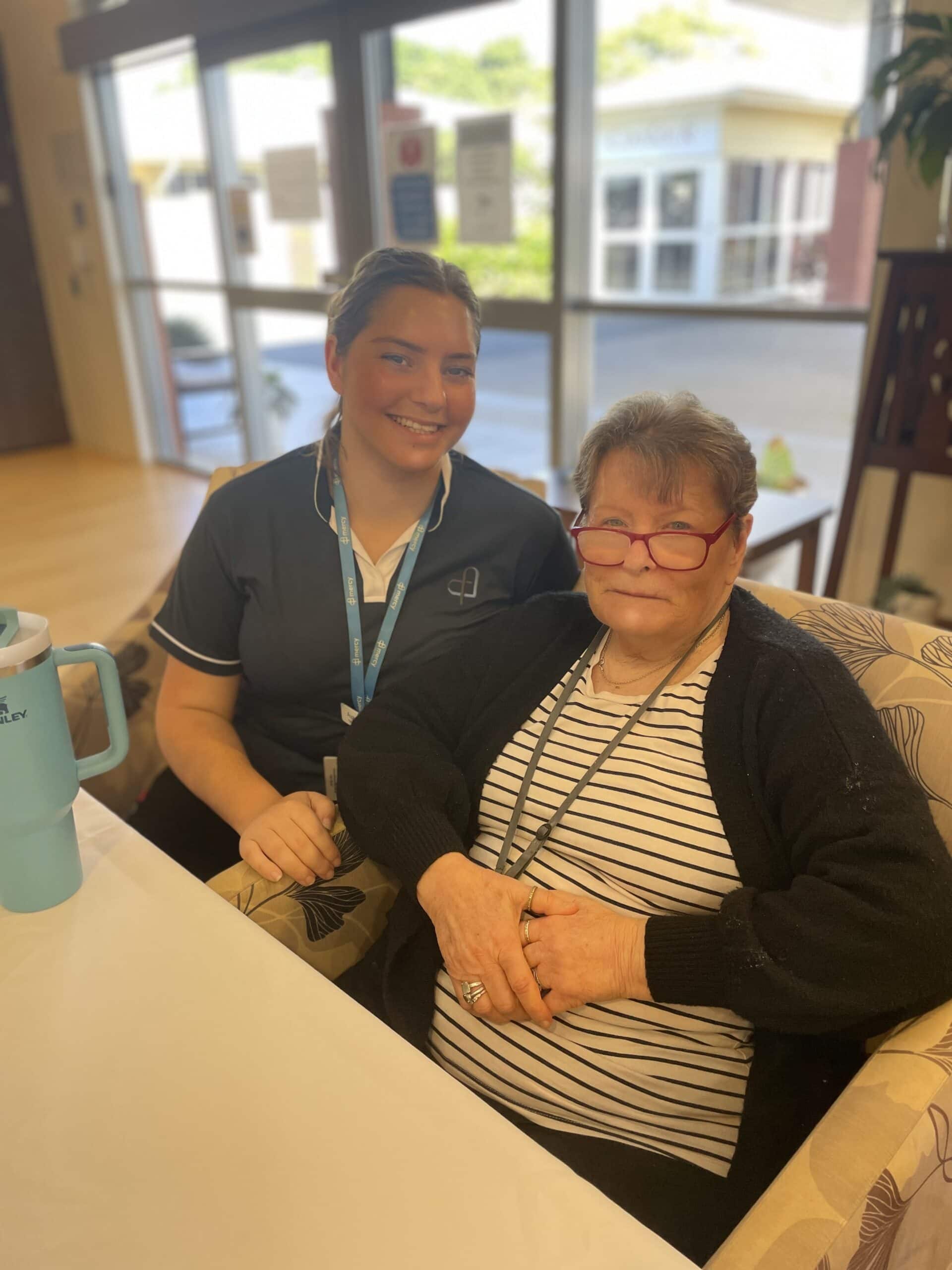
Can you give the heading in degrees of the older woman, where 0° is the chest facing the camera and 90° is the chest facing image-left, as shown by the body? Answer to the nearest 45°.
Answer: approximately 45°

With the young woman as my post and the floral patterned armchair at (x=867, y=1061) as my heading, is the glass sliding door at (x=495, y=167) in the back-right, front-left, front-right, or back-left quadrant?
back-left

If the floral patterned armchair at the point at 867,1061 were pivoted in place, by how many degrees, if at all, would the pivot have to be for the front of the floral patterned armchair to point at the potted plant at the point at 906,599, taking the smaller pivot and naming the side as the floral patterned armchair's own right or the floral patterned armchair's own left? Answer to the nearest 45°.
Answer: approximately 180°

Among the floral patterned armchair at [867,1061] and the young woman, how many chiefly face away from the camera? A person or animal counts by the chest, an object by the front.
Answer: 0

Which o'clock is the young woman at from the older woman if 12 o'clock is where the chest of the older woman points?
The young woman is roughly at 3 o'clock from the older woman.

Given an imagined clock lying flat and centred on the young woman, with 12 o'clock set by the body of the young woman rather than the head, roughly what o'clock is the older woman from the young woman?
The older woman is roughly at 11 o'clock from the young woman.

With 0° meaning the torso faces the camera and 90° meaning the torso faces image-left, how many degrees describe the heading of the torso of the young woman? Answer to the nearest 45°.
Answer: approximately 0°

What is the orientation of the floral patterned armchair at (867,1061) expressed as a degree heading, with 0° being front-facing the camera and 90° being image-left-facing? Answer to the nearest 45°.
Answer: approximately 45°

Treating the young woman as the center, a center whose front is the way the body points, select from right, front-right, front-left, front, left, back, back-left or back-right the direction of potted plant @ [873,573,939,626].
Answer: back-left

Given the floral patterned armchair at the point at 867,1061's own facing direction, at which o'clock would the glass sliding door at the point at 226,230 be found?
The glass sliding door is roughly at 4 o'clock from the floral patterned armchair.
